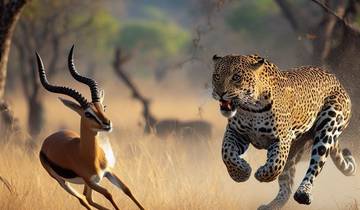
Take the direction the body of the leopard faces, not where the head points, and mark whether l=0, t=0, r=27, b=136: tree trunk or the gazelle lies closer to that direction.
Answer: the gazelle

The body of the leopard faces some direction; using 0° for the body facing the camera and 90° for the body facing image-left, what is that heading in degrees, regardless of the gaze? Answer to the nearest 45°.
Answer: approximately 45°
